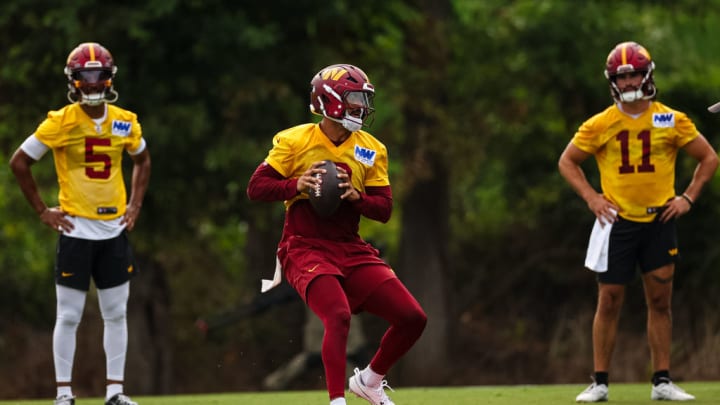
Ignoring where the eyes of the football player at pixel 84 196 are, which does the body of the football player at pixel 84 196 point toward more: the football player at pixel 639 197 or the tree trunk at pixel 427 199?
the football player

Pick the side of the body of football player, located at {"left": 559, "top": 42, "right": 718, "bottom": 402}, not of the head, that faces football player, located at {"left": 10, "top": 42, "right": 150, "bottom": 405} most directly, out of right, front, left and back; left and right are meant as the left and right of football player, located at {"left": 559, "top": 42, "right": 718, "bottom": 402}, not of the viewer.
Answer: right

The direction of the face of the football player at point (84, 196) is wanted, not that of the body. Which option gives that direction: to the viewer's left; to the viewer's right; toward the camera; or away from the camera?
toward the camera

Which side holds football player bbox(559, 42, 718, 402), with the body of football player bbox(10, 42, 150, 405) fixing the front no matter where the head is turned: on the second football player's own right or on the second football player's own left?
on the second football player's own left

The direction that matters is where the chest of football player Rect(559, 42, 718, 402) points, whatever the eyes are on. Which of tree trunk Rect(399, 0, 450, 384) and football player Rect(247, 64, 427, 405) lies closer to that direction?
the football player

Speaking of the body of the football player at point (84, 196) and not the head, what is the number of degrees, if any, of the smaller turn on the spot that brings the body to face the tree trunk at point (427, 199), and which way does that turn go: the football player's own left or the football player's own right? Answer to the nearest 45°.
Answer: approximately 135° to the football player's own left

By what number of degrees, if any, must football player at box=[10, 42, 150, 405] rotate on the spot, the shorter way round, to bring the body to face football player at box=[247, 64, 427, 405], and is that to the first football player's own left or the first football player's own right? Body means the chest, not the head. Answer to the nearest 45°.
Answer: approximately 45° to the first football player's own left

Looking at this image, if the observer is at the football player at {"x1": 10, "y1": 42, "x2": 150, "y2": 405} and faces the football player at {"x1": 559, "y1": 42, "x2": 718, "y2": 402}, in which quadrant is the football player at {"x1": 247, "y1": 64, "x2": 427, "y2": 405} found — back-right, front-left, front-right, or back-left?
front-right

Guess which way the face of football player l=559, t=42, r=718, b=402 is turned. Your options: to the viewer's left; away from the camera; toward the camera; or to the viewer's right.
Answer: toward the camera

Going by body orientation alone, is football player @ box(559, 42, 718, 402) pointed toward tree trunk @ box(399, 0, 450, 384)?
no

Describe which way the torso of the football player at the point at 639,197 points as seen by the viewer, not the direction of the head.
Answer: toward the camera

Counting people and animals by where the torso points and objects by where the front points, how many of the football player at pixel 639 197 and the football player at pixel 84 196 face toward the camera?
2

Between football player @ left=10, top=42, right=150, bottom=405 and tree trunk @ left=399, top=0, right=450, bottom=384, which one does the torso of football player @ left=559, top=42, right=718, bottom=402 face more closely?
the football player

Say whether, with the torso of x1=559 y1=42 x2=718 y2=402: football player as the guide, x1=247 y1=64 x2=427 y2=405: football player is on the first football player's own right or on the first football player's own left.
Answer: on the first football player's own right

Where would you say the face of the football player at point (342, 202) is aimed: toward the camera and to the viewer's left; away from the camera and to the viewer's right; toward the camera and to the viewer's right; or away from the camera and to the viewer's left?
toward the camera and to the viewer's right

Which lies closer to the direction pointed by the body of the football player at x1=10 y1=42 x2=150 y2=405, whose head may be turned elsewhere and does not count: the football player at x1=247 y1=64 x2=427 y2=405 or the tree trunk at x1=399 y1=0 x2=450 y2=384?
the football player
